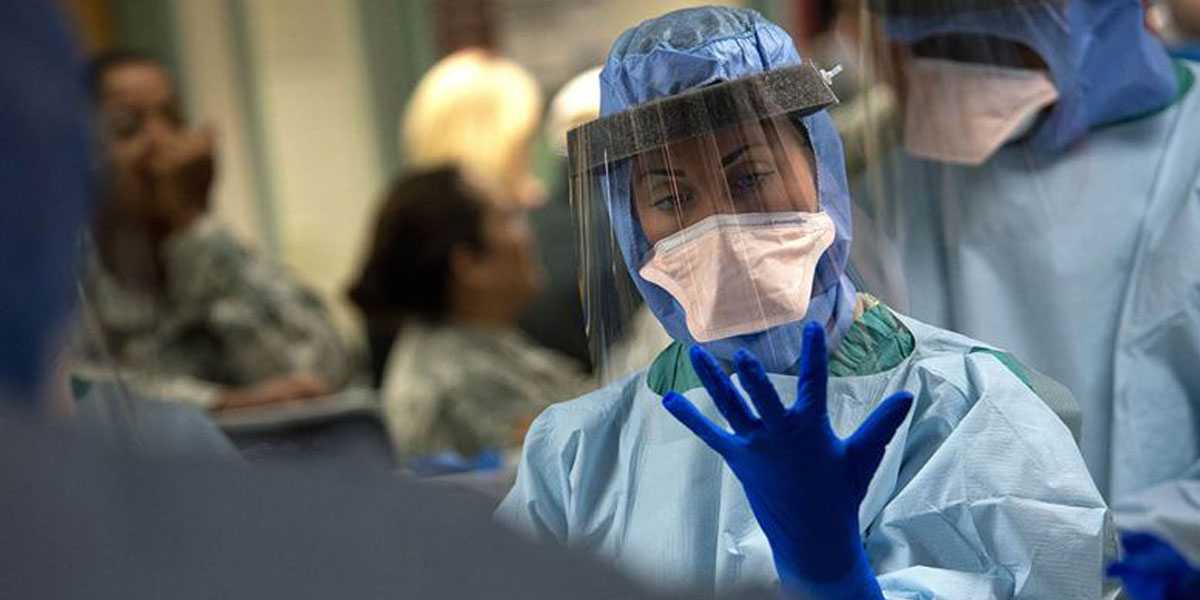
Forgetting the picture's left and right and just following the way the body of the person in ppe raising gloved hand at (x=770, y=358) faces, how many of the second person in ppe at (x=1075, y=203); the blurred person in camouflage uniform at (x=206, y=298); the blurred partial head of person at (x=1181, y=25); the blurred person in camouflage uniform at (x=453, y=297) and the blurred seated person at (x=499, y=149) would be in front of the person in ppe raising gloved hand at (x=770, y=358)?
0

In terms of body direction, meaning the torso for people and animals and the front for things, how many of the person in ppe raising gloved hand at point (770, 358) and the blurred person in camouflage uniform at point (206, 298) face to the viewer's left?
0

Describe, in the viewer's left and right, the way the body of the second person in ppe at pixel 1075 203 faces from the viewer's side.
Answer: facing the viewer and to the left of the viewer

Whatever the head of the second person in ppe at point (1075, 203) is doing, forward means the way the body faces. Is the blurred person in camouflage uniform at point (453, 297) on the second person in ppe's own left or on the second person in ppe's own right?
on the second person in ppe's own right

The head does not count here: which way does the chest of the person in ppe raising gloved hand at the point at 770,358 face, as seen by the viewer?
toward the camera

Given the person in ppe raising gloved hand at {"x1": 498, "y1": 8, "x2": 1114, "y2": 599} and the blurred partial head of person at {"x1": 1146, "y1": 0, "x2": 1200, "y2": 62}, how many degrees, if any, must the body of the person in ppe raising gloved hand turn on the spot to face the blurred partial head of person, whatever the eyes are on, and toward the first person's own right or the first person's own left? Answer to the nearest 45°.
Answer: approximately 135° to the first person's own left

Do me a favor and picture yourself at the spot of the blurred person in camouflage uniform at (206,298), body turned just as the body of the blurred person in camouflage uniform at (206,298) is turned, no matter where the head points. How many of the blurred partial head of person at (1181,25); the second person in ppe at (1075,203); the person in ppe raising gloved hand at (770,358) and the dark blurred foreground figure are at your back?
0

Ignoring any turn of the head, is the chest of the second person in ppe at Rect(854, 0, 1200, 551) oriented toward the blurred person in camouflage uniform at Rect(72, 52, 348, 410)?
no

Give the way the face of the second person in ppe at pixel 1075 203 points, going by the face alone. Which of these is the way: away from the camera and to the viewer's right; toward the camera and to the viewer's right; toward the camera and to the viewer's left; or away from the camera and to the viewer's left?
toward the camera and to the viewer's left

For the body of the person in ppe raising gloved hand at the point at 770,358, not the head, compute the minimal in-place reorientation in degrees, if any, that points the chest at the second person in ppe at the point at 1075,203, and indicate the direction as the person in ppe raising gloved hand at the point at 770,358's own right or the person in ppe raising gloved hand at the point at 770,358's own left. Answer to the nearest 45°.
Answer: approximately 135° to the person in ppe raising gloved hand at the point at 770,358's own left

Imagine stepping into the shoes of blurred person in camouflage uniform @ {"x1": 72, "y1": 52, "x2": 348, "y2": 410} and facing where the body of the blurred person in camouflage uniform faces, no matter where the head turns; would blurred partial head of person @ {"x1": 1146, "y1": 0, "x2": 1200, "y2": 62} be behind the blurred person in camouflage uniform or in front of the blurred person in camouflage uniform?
in front

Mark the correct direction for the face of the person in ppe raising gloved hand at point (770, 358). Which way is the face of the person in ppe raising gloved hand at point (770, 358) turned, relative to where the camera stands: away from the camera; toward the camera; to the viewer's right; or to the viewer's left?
toward the camera

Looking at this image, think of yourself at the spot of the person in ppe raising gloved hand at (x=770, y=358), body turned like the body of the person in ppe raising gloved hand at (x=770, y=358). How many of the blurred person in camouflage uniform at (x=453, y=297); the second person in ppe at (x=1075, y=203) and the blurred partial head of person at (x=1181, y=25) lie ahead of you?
0
